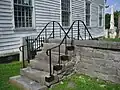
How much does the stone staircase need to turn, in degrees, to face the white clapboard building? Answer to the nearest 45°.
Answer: approximately 135° to its right

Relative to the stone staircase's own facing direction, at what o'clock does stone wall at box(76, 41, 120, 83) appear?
The stone wall is roughly at 8 o'clock from the stone staircase.

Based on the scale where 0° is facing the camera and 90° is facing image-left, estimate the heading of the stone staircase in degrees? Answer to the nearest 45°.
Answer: approximately 45°
